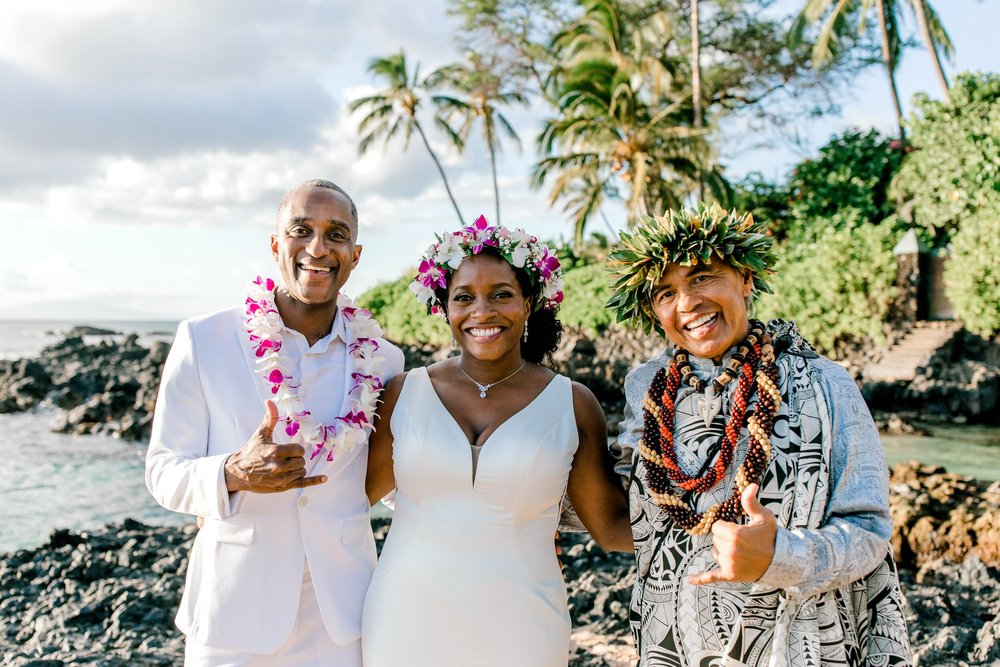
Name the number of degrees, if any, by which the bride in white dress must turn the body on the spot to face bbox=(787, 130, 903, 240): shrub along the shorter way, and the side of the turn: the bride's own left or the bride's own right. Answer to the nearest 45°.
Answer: approximately 135° to the bride's own left

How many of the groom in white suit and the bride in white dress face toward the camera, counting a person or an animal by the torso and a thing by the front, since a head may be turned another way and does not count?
2

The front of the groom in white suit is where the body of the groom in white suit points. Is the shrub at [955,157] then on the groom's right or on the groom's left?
on the groom's left

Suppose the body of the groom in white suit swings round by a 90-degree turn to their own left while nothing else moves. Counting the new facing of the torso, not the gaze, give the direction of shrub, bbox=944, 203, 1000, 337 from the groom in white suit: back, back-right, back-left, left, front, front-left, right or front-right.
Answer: front-left

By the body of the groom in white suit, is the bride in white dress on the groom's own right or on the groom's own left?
on the groom's own left

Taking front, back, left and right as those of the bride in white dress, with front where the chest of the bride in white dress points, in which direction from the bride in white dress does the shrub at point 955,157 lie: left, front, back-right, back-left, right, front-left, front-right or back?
back-left

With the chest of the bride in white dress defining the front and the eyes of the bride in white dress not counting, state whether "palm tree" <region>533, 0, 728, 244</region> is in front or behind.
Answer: behind

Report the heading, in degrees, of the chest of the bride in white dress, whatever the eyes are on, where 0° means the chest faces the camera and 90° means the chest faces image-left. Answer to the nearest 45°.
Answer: approximately 0°

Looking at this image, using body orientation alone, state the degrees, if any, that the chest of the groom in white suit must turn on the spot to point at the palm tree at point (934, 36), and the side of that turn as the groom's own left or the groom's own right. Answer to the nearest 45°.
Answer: approximately 135° to the groom's own left
